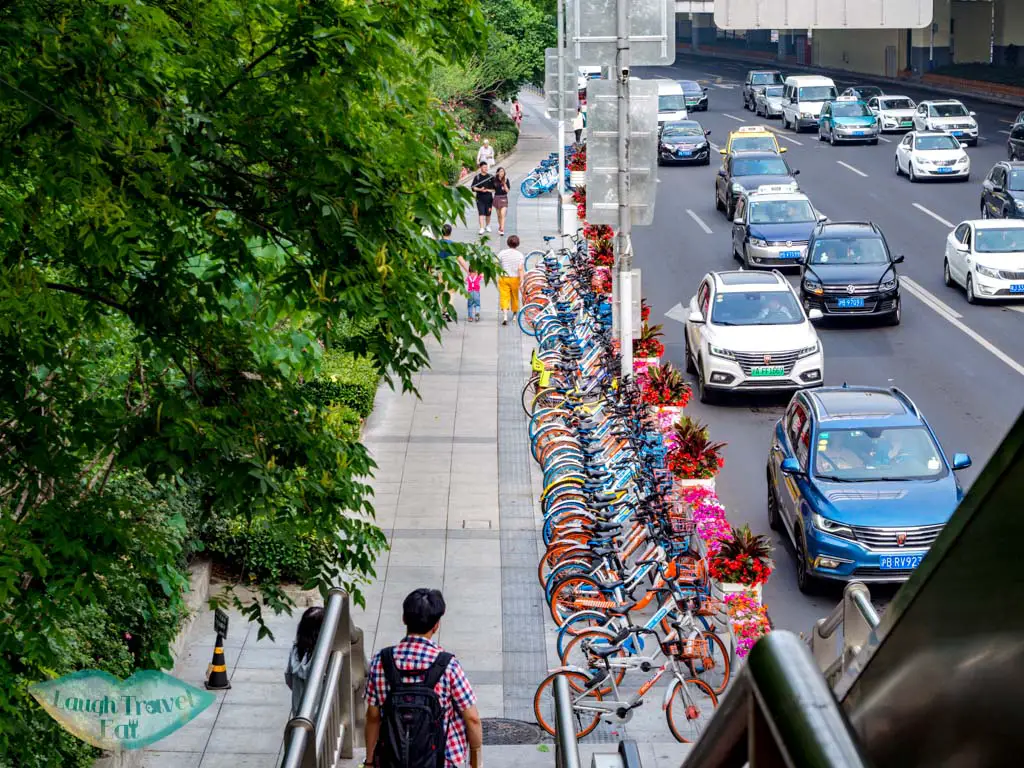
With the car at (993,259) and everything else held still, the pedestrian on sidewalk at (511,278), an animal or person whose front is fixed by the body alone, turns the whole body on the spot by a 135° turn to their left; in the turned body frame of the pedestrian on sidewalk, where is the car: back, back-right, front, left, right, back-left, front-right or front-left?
back-left

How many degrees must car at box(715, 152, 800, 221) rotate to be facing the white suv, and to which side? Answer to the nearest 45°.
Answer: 0° — it already faces it

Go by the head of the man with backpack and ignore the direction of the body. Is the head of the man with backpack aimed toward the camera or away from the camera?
away from the camera

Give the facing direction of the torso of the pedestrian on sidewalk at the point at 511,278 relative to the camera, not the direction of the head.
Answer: away from the camera

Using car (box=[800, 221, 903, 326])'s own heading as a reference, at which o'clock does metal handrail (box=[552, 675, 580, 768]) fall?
The metal handrail is roughly at 12 o'clock from the car.

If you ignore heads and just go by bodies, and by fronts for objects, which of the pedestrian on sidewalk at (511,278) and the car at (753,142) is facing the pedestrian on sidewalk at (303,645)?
the car

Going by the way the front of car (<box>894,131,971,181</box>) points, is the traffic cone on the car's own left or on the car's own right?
on the car's own right

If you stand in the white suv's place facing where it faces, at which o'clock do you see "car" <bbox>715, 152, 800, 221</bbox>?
The car is roughly at 6 o'clock from the white suv.

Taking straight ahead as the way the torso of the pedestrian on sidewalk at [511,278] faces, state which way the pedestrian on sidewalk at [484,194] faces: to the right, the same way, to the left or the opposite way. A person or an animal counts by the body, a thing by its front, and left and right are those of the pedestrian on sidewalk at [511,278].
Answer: the opposite way
